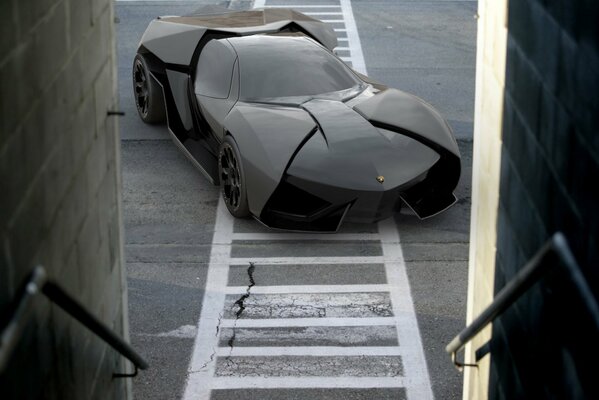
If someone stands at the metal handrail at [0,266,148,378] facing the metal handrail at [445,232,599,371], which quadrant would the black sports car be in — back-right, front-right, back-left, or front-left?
front-left

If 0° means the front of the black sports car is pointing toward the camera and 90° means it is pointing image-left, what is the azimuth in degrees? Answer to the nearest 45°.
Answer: approximately 315°

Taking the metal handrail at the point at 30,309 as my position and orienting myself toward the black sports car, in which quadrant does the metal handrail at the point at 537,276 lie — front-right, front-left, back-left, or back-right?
front-right

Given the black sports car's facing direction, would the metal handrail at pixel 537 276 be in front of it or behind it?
in front

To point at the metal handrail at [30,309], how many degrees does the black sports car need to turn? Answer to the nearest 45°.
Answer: approximately 45° to its right

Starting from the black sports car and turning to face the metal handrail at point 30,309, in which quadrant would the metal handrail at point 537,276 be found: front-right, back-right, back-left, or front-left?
front-left
